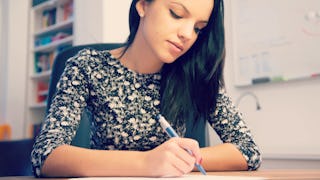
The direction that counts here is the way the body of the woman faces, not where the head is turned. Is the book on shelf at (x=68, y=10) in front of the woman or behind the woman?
behind

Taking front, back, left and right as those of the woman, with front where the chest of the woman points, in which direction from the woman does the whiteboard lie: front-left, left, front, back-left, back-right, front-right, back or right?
back-left

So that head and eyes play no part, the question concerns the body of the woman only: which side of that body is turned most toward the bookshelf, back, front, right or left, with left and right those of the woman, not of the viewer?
back

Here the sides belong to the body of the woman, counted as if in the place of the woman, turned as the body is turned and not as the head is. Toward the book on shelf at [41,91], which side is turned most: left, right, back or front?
back

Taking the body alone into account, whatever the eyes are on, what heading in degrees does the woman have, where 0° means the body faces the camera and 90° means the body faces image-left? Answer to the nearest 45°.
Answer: approximately 0°
